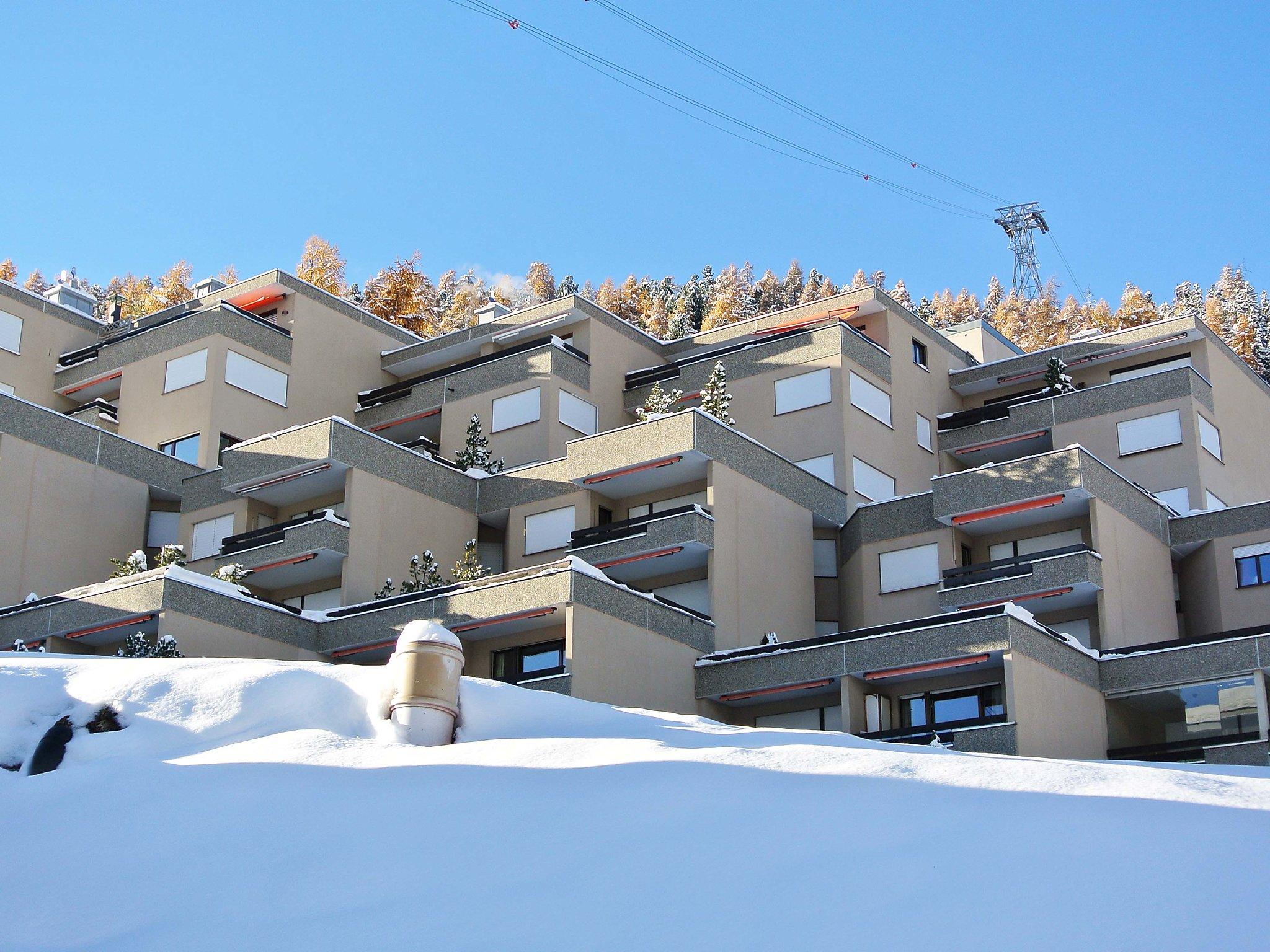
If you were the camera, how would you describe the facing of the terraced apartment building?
facing the viewer and to the left of the viewer
